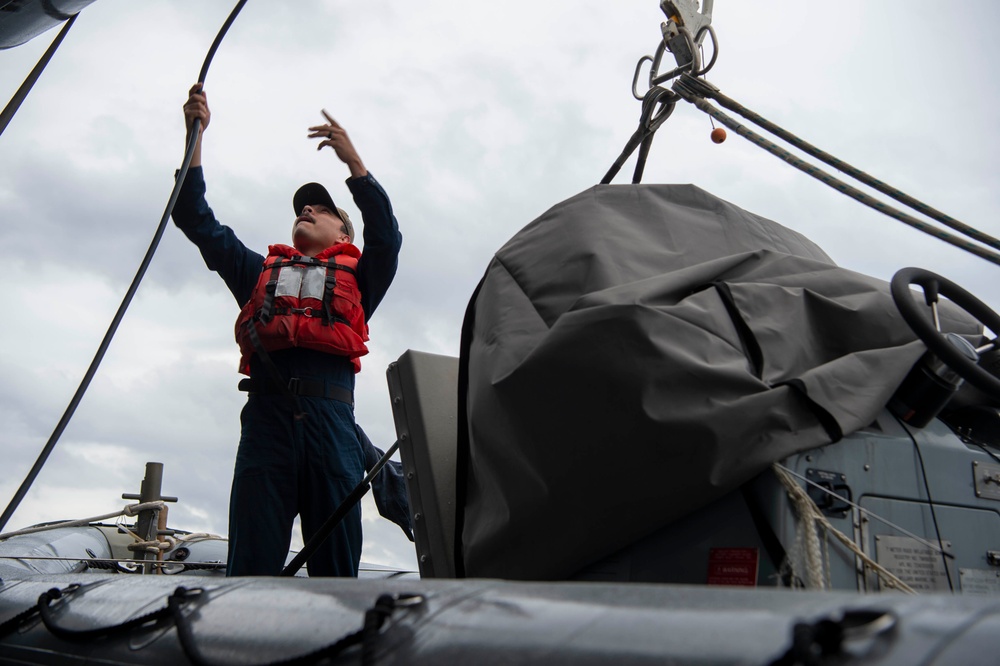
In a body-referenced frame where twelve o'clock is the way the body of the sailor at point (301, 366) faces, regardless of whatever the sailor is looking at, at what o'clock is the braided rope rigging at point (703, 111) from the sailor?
The braided rope rigging is roughly at 10 o'clock from the sailor.

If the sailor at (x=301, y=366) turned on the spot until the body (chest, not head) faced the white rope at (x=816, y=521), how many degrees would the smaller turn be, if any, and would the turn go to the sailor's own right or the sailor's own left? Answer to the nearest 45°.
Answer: approximately 45° to the sailor's own left

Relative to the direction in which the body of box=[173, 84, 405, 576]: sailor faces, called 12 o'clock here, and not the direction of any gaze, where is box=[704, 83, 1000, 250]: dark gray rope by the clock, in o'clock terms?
The dark gray rope is roughly at 10 o'clock from the sailor.

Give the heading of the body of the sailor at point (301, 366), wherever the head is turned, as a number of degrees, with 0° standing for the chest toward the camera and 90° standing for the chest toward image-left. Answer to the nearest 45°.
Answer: approximately 0°

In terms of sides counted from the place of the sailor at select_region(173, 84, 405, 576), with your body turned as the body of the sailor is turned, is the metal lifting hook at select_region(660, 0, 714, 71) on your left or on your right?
on your left
